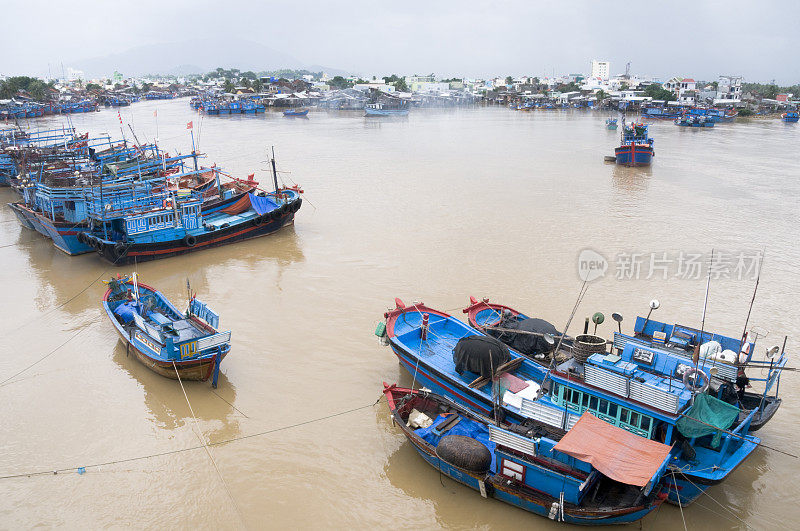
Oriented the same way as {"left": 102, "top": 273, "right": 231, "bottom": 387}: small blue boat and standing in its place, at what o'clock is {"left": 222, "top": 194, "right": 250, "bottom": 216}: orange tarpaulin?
The orange tarpaulin is roughly at 2 o'clock from the small blue boat.

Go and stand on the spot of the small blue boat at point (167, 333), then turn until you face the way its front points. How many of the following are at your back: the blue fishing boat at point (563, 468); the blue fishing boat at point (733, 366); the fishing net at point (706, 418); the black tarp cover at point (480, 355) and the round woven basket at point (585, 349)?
5

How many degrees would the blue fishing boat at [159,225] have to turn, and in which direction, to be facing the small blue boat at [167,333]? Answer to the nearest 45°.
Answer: approximately 135° to its right

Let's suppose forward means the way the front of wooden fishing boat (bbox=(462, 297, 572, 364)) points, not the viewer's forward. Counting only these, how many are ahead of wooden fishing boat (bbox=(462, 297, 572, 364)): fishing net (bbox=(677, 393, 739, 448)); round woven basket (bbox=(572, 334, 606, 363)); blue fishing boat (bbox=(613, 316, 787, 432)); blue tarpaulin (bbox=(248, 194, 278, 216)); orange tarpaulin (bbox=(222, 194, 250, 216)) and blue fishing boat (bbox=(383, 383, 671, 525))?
2

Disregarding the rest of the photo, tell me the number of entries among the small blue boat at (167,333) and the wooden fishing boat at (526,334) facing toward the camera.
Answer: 0

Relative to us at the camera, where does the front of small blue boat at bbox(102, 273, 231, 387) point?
facing away from the viewer and to the left of the viewer

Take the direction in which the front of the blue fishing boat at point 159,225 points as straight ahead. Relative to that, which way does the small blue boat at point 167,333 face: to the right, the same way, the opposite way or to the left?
to the left

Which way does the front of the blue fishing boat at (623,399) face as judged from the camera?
facing away from the viewer and to the left of the viewer

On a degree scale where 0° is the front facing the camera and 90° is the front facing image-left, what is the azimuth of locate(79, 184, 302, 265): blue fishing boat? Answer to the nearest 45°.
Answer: approximately 225°

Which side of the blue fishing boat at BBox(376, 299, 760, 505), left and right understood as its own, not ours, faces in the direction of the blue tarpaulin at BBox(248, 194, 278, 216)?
front

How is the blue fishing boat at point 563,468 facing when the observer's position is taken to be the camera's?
facing away from the viewer and to the left of the viewer

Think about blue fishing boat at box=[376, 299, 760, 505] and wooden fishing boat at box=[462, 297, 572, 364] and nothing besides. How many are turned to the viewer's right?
0
